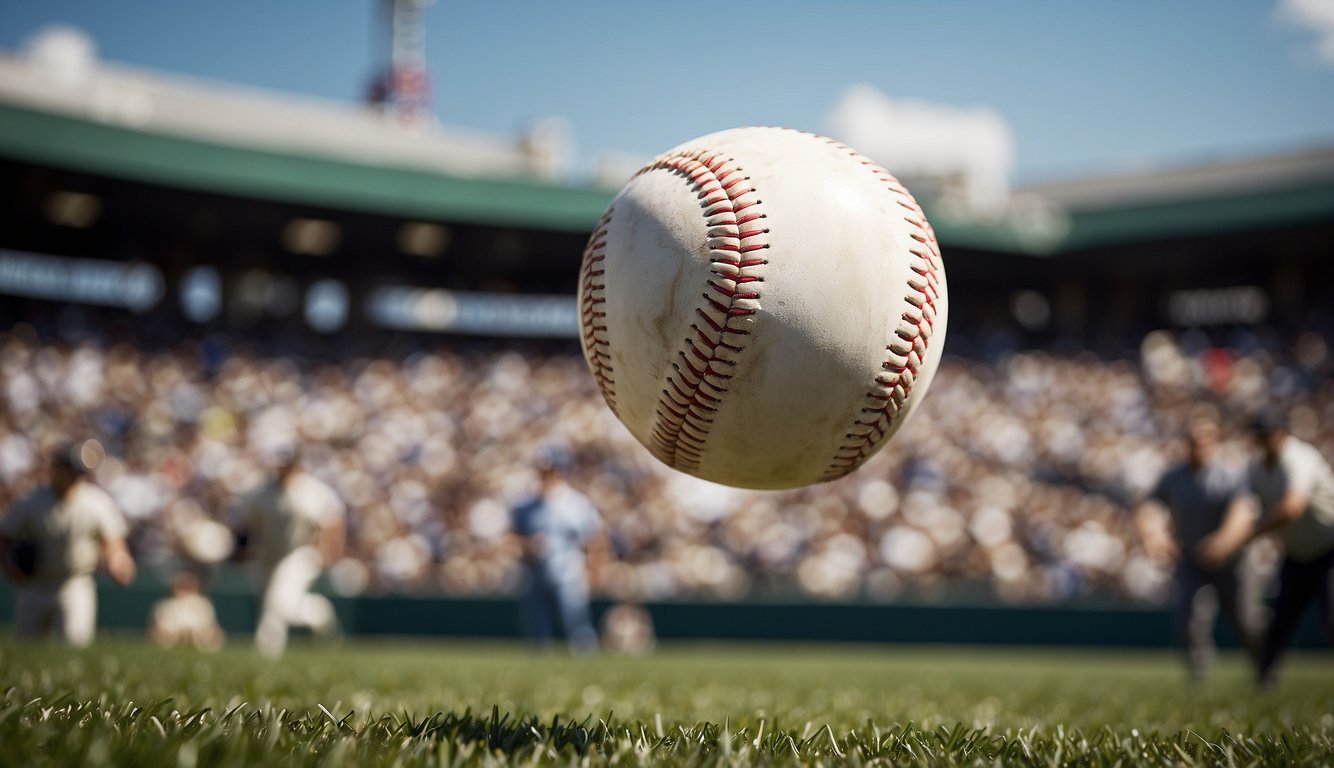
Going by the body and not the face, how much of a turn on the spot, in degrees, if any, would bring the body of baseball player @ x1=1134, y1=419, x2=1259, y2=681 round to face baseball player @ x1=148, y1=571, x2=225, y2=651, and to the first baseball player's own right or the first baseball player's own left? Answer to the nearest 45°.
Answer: approximately 90° to the first baseball player's own right

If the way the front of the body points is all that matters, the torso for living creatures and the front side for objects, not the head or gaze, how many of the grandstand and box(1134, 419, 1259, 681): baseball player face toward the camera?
2

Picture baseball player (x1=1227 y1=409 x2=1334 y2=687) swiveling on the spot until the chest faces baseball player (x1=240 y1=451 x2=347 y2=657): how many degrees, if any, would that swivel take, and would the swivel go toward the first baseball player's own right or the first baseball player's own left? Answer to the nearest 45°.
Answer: approximately 45° to the first baseball player's own right

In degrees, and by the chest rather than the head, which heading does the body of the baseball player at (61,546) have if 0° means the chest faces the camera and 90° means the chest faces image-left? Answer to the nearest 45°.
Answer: approximately 0°

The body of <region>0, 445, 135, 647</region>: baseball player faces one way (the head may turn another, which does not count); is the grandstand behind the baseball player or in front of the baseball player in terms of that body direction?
behind

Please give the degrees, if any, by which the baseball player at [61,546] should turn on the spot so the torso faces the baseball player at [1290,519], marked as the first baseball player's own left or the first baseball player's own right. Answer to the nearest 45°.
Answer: approximately 45° to the first baseball player's own left

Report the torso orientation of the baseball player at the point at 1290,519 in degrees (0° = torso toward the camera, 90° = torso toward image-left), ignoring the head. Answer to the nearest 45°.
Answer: approximately 45°

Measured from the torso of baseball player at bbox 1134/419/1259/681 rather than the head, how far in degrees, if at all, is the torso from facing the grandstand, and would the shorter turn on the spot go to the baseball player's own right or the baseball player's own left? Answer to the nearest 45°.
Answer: approximately 135° to the baseball player's own right

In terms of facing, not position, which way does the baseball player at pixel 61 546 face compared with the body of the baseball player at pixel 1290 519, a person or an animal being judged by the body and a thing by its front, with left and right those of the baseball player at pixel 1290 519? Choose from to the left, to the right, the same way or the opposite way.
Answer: to the left
